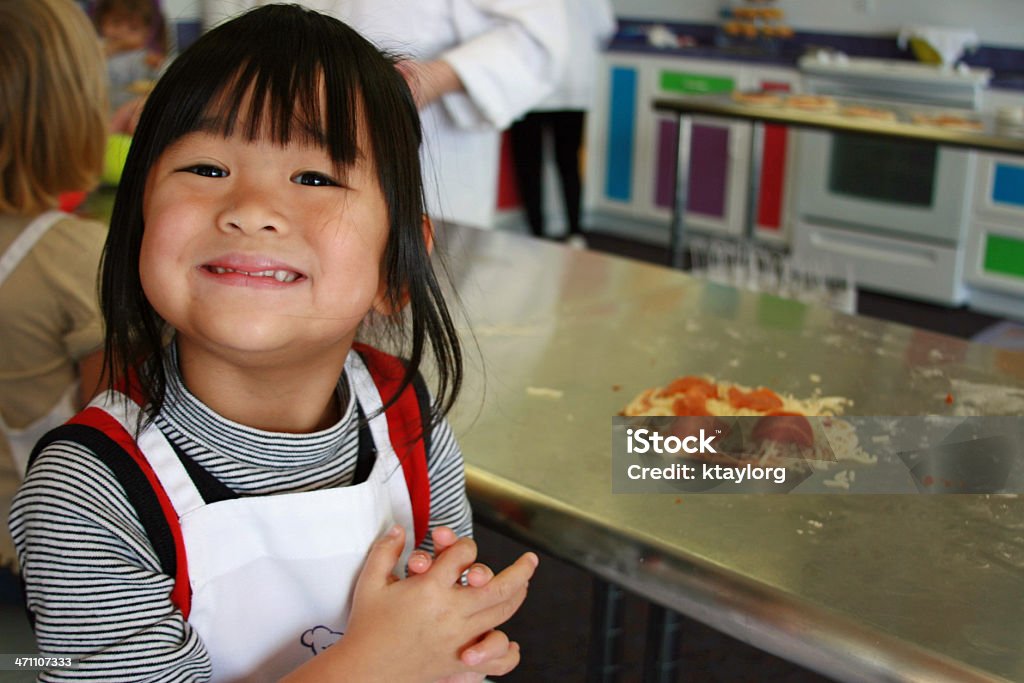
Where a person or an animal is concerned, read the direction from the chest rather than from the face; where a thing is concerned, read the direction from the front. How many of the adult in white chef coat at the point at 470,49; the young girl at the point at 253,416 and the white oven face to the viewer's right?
0

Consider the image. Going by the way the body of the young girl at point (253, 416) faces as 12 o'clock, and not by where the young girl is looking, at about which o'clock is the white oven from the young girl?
The white oven is roughly at 7 o'clock from the young girl.

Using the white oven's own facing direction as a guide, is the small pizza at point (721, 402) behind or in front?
in front

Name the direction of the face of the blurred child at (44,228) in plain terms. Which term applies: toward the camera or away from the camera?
away from the camera

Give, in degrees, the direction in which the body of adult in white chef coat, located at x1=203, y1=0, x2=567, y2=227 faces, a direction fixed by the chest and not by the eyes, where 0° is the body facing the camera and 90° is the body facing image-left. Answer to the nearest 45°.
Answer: approximately 45°

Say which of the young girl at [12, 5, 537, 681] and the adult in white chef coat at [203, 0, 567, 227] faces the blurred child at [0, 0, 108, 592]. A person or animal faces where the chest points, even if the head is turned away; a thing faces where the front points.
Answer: the adult in white chef coat

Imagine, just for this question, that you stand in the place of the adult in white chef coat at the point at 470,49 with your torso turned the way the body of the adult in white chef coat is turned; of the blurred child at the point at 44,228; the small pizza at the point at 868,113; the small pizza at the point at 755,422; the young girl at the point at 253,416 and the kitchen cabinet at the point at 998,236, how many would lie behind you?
2

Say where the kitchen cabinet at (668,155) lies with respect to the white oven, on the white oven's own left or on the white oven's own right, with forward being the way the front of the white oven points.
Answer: on the white oven's own right

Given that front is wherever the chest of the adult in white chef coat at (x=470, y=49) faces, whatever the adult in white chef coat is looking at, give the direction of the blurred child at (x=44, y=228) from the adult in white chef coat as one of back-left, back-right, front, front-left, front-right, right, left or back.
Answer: front

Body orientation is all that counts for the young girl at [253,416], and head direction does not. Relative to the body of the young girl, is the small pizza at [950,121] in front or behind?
behind

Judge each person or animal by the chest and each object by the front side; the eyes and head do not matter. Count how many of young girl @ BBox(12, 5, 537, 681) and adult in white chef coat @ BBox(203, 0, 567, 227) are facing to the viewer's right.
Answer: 0

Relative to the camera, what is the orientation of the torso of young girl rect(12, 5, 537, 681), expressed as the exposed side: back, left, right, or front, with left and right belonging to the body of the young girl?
front
